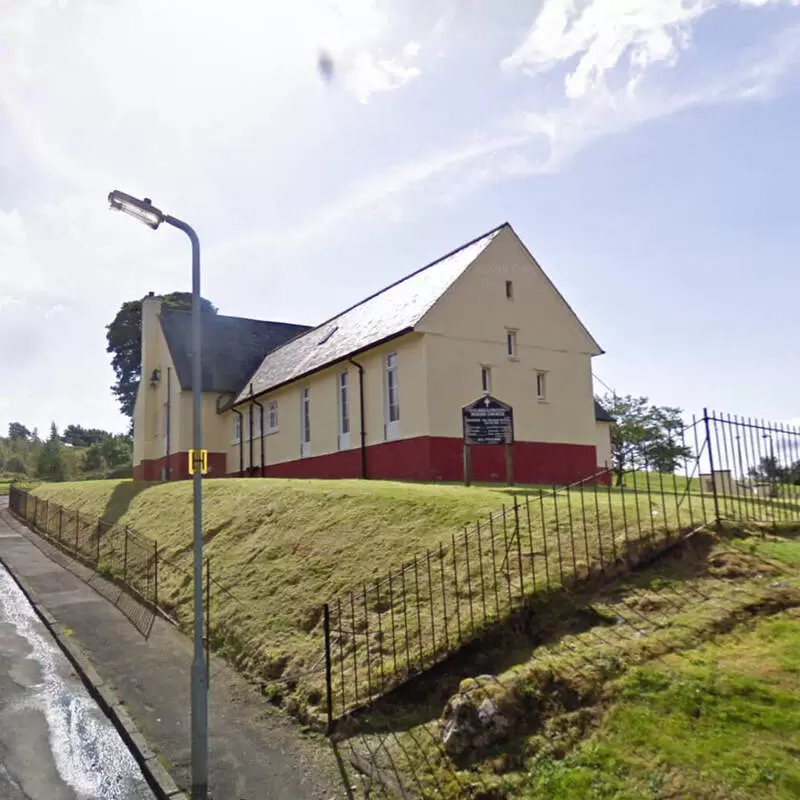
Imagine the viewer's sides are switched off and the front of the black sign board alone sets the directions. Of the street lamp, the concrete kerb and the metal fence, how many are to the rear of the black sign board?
0

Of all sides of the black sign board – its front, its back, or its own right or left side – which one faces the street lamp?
front

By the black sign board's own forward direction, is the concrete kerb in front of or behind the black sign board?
in front

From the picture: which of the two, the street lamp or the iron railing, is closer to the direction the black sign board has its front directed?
the street lamp

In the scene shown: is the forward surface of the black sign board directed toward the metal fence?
yes

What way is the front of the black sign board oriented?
toward the camera
